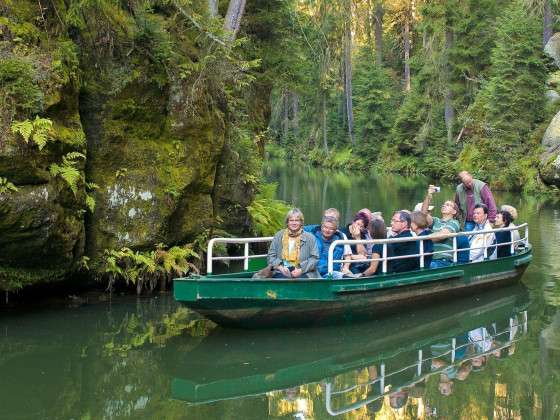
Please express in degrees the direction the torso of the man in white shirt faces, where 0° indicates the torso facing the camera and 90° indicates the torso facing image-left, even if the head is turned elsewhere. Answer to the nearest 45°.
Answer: approximately 45°

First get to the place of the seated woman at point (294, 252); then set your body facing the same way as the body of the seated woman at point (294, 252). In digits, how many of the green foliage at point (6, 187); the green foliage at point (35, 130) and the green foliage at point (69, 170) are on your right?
3

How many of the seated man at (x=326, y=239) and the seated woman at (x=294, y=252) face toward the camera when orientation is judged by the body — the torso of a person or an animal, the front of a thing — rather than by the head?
2

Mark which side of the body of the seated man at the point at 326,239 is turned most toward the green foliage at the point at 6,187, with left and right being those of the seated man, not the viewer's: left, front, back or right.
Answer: right

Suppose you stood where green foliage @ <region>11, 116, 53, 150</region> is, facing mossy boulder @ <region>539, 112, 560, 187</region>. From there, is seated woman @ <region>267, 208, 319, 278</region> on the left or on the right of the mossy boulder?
right

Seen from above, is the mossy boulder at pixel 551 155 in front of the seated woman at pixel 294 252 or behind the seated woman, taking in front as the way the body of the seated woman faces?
behind
